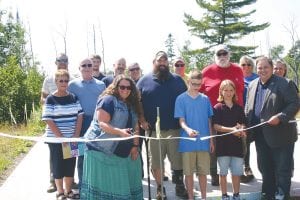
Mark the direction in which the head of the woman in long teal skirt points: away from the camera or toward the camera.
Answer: toward the camera

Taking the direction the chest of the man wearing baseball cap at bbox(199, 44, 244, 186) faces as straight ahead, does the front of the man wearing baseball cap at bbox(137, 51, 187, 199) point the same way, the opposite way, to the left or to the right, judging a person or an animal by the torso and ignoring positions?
the same way

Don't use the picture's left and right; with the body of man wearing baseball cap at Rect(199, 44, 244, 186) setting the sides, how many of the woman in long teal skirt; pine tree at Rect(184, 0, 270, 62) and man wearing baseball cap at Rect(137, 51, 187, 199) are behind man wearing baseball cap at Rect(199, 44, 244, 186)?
1

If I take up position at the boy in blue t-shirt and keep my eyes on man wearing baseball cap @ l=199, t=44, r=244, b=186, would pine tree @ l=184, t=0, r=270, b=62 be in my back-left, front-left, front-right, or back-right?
front-left

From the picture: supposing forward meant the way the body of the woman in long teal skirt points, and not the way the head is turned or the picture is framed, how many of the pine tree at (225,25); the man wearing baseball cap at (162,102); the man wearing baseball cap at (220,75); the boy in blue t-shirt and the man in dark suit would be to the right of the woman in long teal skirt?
0

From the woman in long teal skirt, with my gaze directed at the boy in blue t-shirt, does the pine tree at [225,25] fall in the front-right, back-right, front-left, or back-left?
front-left

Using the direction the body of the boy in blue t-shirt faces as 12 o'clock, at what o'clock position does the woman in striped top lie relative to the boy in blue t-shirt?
The woman in striped top is roughly at 3 o'clock from the boy in blue t-shirt.

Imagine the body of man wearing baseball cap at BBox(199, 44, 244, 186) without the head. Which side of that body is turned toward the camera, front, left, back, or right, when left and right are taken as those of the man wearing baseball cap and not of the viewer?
front

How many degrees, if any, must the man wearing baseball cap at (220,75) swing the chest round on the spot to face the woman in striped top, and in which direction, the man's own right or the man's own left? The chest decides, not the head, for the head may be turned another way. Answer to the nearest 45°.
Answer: approximately 45° to the man's own right

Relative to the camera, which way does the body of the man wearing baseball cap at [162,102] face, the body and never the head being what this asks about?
toward the camera

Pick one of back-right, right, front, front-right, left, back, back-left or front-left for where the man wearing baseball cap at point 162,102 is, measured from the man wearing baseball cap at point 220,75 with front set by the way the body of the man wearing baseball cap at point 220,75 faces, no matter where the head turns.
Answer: front-right

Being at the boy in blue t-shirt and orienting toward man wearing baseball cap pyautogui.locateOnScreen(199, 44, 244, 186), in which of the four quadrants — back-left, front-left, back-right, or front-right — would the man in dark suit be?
front-right

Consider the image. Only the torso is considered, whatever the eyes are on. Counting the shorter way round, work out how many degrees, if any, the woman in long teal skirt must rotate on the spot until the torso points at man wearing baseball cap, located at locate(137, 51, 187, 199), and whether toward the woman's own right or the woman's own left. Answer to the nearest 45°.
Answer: approximately 90° to the woman's own left

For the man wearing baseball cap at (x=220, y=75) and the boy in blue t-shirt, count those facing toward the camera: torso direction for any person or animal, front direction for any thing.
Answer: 2

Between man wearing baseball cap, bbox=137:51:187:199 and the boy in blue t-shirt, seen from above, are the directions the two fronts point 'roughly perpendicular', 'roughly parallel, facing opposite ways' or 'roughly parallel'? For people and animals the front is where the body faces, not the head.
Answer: roughly parallel

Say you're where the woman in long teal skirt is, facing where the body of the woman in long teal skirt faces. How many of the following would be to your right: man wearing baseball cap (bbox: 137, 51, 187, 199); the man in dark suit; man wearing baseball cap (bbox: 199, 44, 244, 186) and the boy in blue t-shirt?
0

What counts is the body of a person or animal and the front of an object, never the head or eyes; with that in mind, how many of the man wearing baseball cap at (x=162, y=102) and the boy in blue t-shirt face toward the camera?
2
